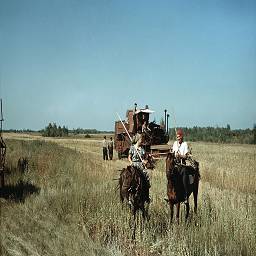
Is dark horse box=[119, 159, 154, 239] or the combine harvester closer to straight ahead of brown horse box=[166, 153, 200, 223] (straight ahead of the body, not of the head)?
the dark horse

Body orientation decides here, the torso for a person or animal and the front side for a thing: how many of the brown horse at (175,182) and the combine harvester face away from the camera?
0

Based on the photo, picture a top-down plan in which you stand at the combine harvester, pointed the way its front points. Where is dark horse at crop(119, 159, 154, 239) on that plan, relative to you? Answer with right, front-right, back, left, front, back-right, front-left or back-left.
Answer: front-right

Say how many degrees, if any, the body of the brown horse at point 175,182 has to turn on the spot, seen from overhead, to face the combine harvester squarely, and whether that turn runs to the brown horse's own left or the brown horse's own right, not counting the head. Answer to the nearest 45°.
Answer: approximately 135° to the brown horse's own right

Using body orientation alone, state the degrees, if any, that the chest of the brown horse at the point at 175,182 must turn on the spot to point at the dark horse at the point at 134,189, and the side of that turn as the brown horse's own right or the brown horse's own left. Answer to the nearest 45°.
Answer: approximately 45° to the brown horse's own right

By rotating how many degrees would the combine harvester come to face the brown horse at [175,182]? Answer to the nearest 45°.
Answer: approximately 45° to its right

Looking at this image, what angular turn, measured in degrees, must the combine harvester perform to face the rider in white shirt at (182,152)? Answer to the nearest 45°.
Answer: approximately 45° to its right

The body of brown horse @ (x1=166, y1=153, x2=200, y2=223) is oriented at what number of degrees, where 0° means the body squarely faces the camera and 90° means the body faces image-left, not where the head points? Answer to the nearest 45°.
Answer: approximately 45°
